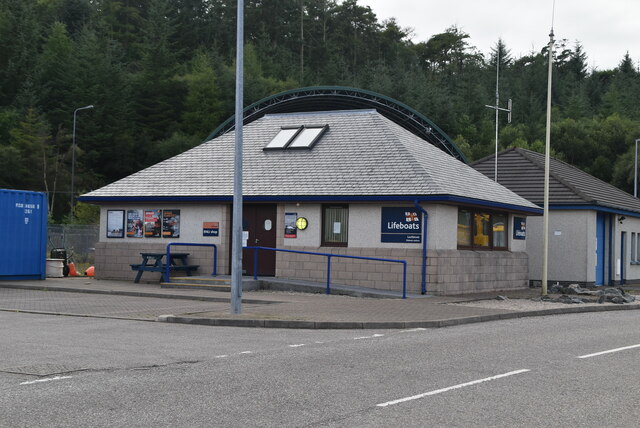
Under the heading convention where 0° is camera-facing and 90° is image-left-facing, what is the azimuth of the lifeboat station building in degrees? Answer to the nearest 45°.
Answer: approximately 0°

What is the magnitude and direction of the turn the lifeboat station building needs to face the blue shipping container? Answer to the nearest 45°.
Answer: approximately 90° to its right

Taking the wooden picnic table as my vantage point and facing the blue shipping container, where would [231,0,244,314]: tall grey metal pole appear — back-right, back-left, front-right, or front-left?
back-left

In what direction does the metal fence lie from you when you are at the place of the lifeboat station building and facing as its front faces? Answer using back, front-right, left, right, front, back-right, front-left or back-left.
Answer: back-right

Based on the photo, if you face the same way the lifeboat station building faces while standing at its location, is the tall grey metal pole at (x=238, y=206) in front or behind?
in front

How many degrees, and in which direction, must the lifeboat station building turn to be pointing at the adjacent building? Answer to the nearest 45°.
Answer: approximately 135° to its left
